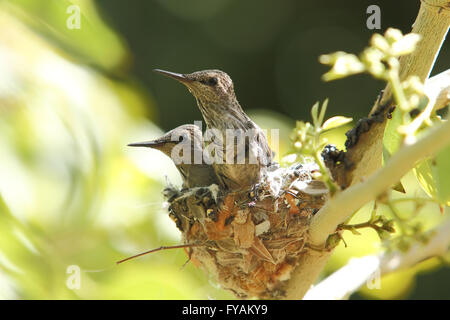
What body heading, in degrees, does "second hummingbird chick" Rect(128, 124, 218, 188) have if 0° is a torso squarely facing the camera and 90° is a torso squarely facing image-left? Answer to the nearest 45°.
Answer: approximately 90°

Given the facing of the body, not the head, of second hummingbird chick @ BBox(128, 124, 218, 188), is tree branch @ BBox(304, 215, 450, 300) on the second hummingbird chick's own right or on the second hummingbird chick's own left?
on the second hummingbird chick's own left

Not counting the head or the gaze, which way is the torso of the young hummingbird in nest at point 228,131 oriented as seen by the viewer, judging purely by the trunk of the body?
to the viewer's left

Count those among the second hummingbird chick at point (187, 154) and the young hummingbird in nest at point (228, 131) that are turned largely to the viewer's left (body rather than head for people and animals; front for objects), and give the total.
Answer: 2
